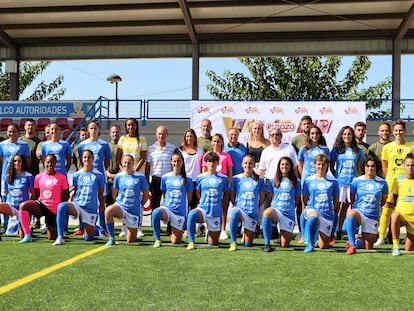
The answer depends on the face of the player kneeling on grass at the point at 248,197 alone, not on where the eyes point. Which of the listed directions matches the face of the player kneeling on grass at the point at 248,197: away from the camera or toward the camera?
toward the camera

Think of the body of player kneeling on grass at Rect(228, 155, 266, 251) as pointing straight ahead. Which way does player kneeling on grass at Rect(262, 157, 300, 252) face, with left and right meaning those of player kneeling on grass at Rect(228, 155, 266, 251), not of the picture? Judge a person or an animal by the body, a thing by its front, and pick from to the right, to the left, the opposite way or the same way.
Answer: the same way

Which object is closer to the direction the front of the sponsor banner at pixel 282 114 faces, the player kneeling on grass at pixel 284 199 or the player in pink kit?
the player kneeling on grass

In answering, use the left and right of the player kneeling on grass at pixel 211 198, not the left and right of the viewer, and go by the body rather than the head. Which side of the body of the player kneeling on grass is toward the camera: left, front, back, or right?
front

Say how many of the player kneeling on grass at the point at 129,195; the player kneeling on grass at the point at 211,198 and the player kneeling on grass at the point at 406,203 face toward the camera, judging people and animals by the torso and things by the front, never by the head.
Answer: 3

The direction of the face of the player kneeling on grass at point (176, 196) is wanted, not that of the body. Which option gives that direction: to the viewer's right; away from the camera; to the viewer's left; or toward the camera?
toward the camera

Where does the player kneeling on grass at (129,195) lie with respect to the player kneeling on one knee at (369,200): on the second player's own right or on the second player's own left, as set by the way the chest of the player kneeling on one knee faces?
on the second player's own right

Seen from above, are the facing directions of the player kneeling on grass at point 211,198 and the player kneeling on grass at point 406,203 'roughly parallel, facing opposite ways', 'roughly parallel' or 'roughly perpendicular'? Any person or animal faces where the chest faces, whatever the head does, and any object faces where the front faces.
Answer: roughly parallel

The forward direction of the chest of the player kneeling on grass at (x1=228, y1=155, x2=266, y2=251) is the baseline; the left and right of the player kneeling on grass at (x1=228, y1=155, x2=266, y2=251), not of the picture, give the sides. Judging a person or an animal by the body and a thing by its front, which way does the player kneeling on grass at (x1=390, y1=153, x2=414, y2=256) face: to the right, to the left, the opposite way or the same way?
the same way

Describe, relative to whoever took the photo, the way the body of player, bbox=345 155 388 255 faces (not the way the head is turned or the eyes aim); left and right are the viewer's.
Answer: facing the viewer

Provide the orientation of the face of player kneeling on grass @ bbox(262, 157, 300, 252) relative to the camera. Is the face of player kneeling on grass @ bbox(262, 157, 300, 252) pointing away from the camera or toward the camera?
toward the camera

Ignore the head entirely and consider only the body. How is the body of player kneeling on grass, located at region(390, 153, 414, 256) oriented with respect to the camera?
toward the camera

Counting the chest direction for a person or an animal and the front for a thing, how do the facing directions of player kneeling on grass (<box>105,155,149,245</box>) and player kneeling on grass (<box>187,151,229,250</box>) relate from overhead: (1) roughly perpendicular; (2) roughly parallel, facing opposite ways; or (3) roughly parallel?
roughly parallel
